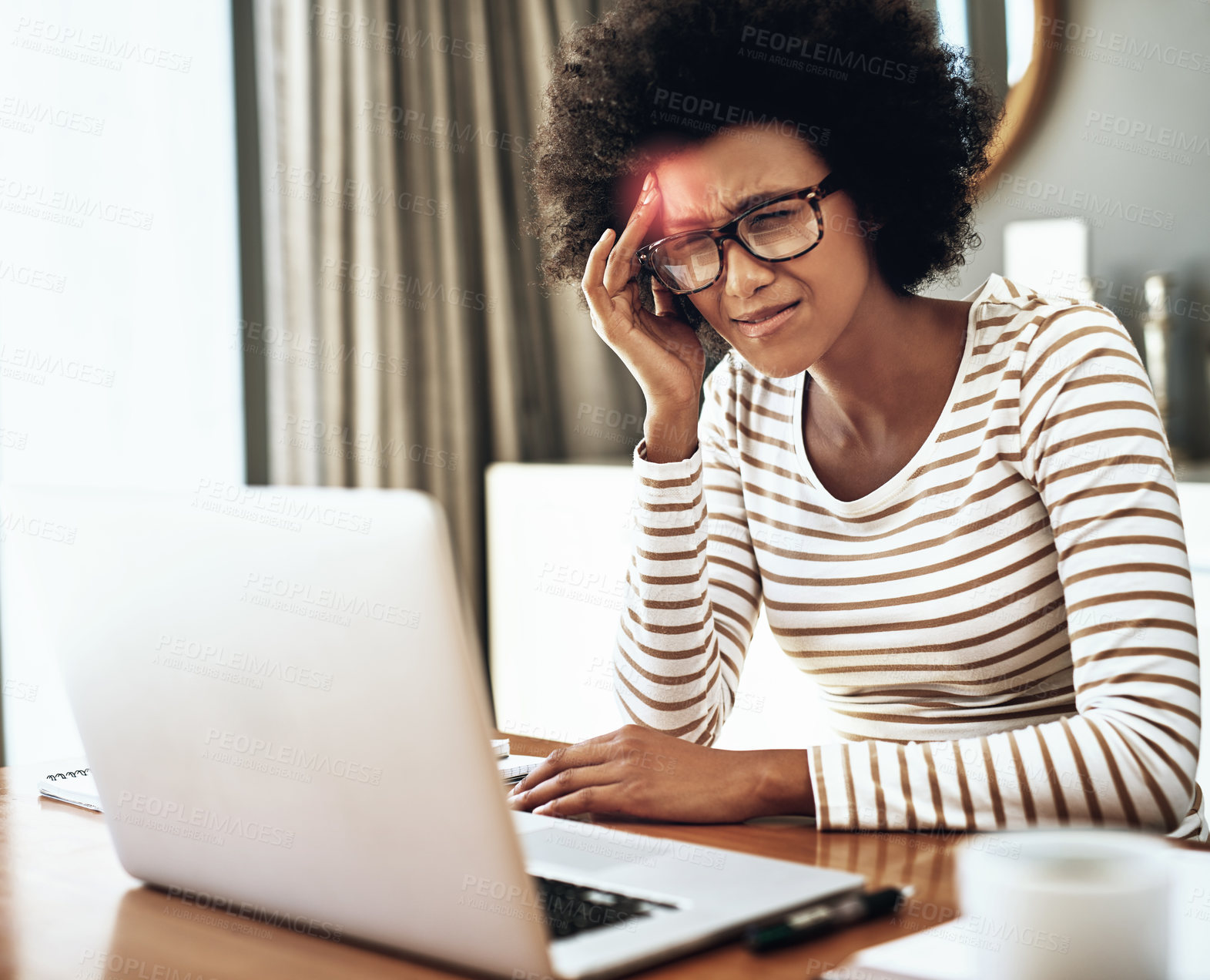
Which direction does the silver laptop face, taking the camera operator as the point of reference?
facing away from the viewer and to the right of the viewer

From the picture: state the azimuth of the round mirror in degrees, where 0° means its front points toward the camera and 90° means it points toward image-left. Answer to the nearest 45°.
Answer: approximately 0°

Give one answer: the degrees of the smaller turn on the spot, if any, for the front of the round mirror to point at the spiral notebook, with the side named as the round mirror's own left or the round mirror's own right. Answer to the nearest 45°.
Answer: approximately 45° to the round mirror's own right

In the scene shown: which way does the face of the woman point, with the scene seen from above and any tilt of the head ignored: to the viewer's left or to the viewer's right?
to the viewer's left

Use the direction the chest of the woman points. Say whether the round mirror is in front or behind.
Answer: behind

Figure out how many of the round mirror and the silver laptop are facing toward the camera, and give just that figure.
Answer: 1

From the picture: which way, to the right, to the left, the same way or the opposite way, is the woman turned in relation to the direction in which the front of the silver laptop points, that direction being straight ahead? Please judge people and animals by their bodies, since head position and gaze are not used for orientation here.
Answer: the opposite way

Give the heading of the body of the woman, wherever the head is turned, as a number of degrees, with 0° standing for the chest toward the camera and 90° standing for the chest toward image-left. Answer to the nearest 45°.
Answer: approximately 45°

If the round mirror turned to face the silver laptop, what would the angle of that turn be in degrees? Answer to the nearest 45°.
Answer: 0° — it already faces it
